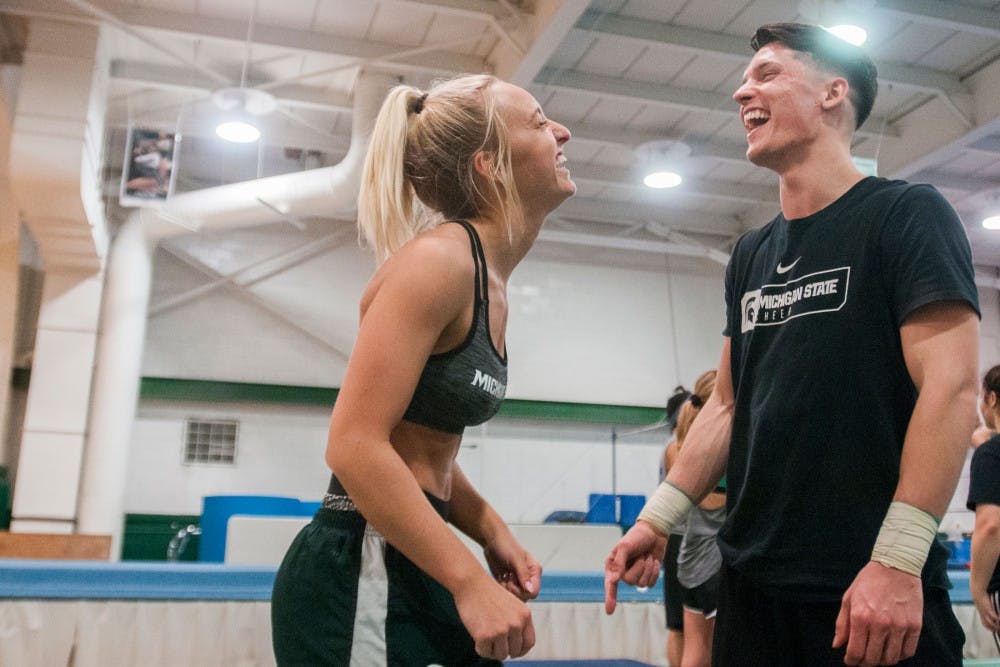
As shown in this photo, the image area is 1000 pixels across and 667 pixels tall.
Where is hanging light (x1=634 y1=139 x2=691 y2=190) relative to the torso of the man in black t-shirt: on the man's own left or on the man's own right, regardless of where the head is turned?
on the man's own right

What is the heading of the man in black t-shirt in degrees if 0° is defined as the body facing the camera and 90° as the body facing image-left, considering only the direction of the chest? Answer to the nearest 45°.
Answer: approximately 45°

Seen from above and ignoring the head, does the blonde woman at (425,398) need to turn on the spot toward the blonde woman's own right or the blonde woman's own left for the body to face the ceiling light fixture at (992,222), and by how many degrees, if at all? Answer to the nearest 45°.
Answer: approximately 45° to the blonde woman's own left

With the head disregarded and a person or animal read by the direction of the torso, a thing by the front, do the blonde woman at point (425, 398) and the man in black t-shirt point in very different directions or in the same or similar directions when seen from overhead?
very different directions

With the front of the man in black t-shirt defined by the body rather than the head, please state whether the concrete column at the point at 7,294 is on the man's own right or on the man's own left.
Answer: on the man's own right

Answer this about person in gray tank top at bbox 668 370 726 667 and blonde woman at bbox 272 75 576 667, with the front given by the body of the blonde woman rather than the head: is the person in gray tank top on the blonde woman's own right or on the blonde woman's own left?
on the blonde woman's own left

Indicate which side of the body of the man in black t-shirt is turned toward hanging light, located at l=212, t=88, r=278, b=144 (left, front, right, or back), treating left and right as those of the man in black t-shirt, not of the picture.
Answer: right

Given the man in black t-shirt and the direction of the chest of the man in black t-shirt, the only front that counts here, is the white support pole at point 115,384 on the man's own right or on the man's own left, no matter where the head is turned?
on the man's own right

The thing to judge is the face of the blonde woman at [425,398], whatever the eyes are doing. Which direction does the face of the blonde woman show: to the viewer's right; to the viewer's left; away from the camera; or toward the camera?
to the viewer's right

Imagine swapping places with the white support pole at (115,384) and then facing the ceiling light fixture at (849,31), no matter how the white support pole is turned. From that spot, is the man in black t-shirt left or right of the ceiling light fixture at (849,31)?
right

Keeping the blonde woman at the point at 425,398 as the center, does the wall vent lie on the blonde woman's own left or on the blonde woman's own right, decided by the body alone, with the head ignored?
on the blonde woman's own left

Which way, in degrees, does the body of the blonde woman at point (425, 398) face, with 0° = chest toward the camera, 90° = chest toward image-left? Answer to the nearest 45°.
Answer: approximately 270°

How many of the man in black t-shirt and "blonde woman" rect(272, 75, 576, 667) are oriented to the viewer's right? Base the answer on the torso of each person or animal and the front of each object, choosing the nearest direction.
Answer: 1
